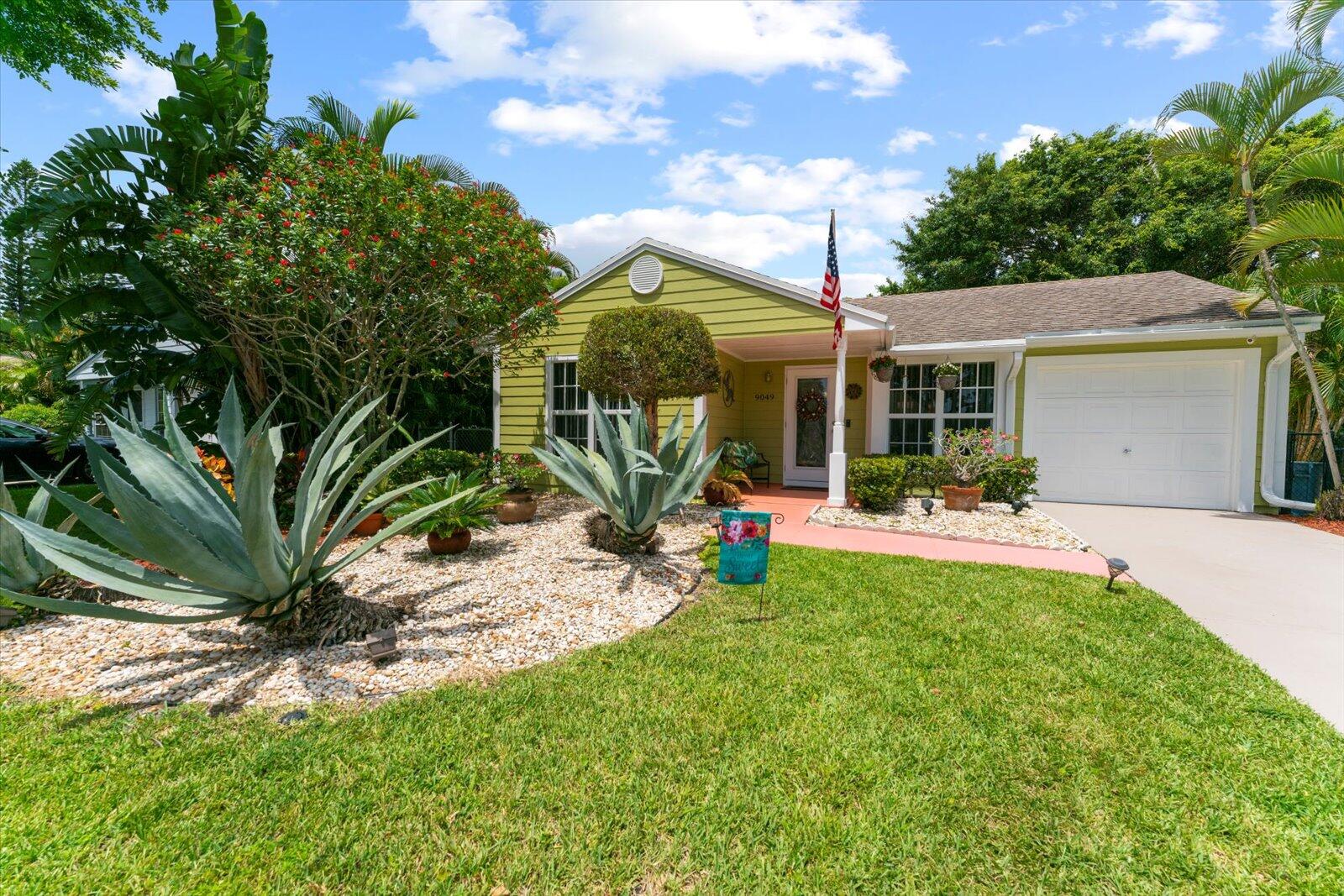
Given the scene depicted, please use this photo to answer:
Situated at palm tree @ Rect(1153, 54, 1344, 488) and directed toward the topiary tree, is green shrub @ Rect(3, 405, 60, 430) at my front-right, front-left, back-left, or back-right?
front-right

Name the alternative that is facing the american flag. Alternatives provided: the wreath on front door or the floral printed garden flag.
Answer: the wreath on front door

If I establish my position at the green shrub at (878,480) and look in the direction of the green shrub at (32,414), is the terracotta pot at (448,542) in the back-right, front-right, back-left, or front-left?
front-left

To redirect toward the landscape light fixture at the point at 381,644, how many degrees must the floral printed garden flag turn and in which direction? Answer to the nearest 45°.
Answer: approximately 45° to its right

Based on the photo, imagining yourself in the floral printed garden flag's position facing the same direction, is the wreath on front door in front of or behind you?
behind

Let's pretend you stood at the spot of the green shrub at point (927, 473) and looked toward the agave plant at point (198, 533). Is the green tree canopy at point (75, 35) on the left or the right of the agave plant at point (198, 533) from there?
right

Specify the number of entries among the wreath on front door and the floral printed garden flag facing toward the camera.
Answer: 2

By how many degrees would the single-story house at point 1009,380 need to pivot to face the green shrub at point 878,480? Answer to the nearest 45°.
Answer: approximately 45° to its right

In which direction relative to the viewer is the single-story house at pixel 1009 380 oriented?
toward the camera

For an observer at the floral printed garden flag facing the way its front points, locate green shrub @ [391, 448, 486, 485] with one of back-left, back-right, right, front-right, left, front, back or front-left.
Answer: back-right

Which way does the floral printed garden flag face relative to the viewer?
toward the camera

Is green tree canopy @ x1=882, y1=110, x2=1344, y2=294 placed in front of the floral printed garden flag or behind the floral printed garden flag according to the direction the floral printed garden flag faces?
behind

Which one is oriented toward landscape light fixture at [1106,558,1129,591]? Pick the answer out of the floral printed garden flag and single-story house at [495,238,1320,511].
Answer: the single-story house

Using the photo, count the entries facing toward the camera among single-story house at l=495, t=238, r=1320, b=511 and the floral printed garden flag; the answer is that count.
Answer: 2
